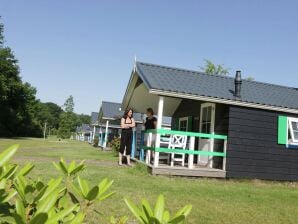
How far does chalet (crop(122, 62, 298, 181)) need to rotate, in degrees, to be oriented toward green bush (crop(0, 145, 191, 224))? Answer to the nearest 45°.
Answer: approximately 45° to its left

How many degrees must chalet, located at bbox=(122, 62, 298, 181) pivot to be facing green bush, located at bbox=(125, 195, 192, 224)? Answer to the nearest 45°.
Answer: approximately 45° to its left

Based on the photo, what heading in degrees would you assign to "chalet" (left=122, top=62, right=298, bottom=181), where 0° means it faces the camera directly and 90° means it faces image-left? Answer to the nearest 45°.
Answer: approximately 45°
